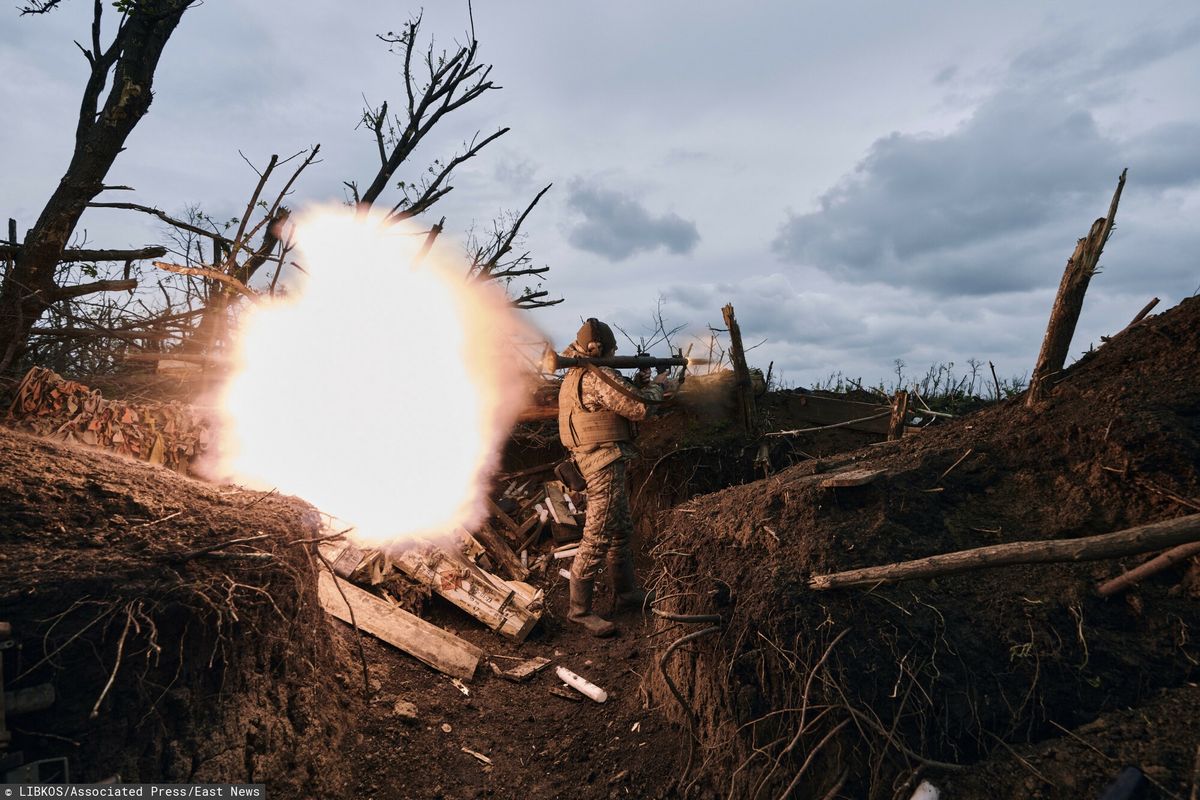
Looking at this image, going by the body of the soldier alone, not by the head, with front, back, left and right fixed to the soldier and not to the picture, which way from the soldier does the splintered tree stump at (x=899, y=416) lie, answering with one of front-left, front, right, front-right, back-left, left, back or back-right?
front

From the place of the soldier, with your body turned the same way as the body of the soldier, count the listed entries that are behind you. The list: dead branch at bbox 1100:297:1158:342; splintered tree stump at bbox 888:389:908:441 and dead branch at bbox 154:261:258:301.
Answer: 1

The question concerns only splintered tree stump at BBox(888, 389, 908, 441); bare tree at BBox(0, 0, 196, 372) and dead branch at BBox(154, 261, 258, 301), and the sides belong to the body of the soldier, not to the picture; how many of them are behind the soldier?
2

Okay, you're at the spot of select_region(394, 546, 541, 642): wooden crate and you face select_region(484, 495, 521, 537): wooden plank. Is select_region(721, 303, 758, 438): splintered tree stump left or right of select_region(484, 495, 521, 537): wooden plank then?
right

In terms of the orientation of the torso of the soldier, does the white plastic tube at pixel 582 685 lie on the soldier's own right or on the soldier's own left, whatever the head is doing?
on the soldier's own right

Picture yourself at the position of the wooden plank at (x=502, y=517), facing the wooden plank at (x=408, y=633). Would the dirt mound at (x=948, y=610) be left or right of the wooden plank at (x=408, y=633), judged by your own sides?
left

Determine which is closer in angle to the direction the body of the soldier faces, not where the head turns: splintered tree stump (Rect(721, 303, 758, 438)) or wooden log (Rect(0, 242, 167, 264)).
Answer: the splintered tree stump

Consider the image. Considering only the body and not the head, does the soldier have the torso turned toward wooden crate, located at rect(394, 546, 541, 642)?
no

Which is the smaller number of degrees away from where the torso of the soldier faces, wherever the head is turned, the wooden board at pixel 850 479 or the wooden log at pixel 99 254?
the wooden board

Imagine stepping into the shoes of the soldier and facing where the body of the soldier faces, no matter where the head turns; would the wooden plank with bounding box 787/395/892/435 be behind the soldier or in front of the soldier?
in front

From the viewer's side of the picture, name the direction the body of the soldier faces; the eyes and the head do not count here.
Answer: to the viewer's right

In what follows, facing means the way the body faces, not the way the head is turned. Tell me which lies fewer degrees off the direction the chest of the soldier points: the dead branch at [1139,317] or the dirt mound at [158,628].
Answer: the dead branch

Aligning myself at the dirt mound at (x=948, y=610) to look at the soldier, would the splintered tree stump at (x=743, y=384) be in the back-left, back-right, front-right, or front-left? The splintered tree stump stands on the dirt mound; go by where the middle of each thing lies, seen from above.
front-right
